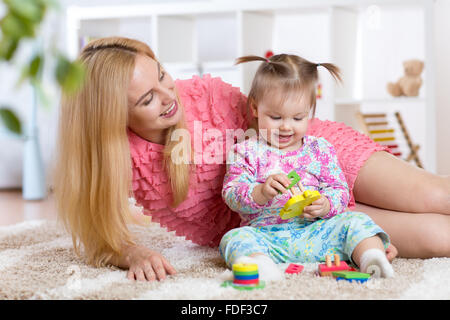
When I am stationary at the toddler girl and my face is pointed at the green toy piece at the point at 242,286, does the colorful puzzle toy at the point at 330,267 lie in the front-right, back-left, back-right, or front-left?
front-left

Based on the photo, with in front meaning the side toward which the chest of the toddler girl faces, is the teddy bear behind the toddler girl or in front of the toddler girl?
behind

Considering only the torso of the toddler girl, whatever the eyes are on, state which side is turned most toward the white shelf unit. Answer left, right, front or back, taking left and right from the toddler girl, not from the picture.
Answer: back

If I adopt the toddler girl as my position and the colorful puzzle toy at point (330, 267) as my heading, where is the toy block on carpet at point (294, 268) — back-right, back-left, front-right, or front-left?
front-right

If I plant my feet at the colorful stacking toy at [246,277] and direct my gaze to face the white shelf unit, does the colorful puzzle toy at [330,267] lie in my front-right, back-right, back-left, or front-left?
front-right

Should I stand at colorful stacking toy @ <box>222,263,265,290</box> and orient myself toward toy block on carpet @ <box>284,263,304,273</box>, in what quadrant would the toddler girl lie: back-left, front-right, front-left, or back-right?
front-left

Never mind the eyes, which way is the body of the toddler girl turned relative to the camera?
toward the camera
